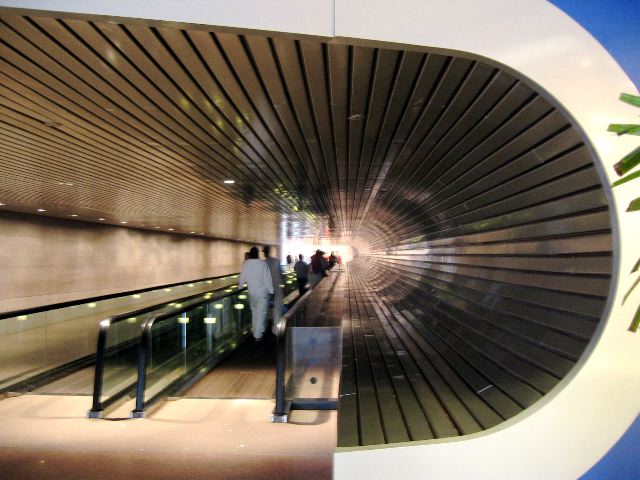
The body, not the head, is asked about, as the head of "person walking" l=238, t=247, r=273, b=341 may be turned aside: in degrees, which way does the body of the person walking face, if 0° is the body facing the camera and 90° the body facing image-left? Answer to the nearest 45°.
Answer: approximately 180°

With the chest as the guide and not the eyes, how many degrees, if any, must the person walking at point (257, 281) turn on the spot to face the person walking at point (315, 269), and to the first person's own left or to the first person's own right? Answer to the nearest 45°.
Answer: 0° — they already face them
